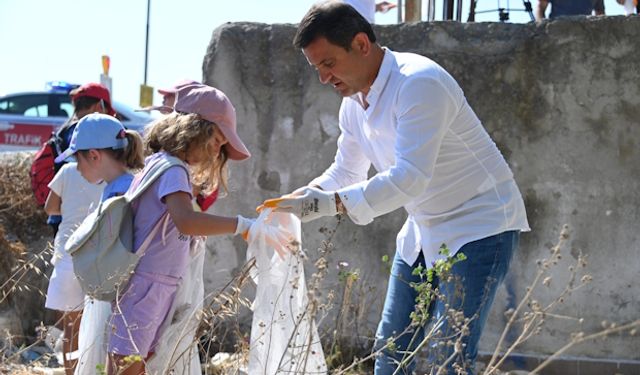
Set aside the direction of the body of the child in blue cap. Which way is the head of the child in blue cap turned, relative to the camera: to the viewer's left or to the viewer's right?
to the viewer's left

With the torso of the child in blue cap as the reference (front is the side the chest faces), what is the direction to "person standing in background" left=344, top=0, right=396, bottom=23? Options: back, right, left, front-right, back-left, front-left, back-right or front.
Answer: back-right

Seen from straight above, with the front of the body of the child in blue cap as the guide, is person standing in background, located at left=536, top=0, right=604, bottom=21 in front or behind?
behind

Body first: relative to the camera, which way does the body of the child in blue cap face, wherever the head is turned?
to the viewer's left

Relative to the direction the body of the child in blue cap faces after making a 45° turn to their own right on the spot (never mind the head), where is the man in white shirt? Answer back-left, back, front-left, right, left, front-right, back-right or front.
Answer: back
